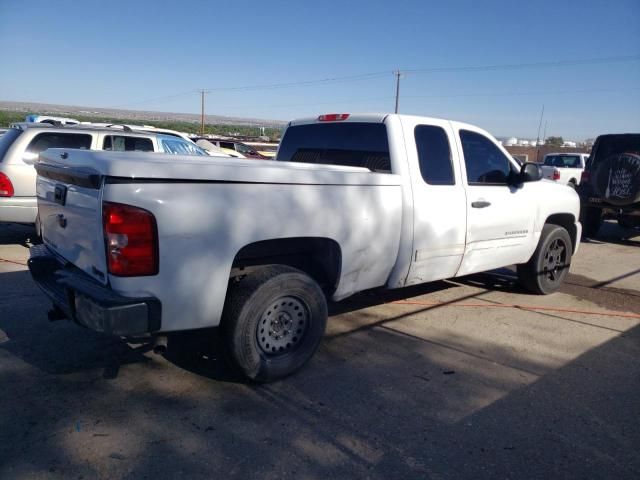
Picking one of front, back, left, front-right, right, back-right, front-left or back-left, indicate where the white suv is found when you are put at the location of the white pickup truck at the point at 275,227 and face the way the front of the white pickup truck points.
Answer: left

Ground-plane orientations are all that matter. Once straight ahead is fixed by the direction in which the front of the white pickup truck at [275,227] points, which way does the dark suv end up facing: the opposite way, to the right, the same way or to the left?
the same way

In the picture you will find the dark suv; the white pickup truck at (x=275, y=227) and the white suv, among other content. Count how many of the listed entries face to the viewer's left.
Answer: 0

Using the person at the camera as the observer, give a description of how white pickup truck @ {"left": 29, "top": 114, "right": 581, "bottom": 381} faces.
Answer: facing away from the viewer and to the right of the viewer

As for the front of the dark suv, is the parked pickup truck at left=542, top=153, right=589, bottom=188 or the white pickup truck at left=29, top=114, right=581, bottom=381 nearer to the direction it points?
the parked pickup truck

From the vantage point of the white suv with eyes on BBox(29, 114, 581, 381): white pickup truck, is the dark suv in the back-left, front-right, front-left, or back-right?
front-left

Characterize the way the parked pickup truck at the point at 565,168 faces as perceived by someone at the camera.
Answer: facing away from the viewer and to the right of the viewer

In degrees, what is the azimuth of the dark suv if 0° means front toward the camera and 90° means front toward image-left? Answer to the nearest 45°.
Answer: approximately 180°

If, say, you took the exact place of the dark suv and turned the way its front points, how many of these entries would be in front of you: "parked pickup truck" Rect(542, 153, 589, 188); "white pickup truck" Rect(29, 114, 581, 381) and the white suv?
1

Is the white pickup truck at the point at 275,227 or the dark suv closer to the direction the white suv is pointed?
the dark suv

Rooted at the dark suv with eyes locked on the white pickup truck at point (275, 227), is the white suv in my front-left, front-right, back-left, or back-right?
front-right

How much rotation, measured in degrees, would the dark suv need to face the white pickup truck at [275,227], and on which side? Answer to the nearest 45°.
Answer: approximately 180°

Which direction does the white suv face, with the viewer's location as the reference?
facing away from the viewer and to the right of the viewer

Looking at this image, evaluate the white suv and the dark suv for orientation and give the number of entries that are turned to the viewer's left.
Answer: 0

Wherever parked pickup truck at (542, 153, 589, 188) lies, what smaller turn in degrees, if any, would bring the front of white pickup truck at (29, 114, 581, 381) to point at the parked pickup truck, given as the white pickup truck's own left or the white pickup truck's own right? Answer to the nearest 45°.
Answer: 0° — it already faces it

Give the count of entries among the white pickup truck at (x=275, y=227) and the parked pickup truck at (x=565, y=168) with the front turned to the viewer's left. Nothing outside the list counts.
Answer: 0

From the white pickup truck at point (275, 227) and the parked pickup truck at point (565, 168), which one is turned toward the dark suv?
the white pickup truck

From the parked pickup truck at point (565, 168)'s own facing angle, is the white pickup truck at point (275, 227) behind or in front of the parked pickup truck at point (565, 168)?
behind

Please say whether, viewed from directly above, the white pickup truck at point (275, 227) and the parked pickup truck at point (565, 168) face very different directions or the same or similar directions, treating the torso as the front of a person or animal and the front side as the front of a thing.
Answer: same or similar directions
